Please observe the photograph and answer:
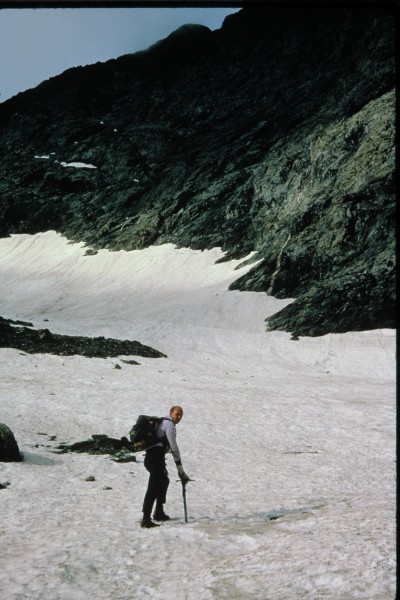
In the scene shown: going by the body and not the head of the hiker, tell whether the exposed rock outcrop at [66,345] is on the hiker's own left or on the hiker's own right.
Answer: on the hiker's own left

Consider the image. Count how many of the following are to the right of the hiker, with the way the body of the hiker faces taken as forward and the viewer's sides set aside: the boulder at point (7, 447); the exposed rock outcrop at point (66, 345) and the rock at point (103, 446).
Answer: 0

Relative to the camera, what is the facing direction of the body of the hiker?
to the viewer's right

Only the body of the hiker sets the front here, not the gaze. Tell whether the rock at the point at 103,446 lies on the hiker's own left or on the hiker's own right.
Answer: on the hiker's own left

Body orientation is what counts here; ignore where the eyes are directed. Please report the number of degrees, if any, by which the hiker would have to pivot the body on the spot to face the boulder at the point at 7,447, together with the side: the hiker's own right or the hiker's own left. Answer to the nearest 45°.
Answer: approximately 135° to the hiker's own left
